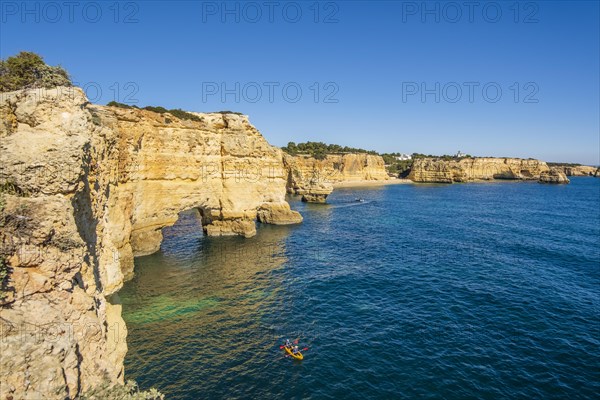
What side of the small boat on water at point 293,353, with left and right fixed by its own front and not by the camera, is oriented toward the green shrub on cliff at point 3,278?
right
